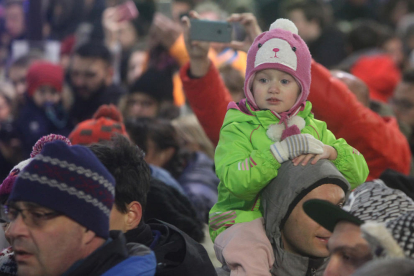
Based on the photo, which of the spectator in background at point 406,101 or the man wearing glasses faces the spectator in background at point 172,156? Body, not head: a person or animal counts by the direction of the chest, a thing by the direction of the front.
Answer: the spectator in background at point 406,101

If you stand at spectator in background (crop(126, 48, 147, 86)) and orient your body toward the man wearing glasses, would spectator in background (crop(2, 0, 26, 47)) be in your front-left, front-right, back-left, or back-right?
back-right

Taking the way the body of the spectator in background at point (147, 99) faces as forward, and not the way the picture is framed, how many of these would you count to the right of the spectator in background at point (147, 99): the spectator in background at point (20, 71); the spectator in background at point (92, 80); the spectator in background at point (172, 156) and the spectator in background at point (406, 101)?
2
